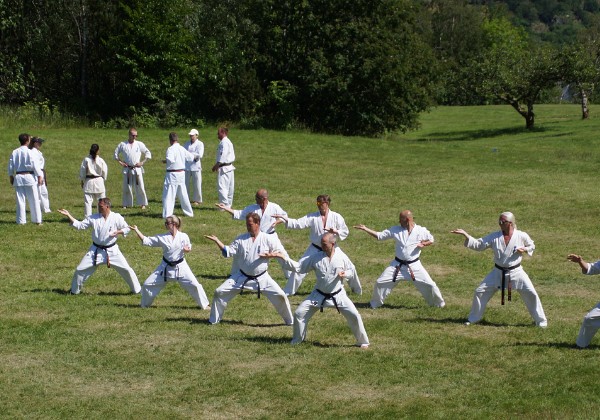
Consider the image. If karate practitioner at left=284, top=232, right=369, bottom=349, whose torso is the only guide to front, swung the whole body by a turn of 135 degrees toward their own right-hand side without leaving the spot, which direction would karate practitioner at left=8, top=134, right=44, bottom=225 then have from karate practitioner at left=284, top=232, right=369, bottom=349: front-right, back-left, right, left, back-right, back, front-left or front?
front

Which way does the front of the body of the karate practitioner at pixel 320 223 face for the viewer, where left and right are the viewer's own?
facing the viewer

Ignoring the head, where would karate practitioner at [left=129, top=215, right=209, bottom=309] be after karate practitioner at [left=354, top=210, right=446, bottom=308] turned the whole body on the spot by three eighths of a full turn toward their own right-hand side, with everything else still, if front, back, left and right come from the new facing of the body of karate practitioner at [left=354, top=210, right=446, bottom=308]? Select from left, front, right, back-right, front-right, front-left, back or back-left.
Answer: front-left

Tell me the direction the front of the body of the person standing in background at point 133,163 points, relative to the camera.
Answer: toward the camera

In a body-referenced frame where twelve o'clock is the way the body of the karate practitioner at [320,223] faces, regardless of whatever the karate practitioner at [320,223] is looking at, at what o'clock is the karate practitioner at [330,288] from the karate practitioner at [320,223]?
the karate practitioner at [330,288] is roughly at 12 o'clock from the karate practitioner at [320,223].

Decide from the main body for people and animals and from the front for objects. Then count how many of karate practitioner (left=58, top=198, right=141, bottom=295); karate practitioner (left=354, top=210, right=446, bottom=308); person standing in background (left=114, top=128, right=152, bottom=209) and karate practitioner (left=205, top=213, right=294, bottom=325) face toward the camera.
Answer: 4

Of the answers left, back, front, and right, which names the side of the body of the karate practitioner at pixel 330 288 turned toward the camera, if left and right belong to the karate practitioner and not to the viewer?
front

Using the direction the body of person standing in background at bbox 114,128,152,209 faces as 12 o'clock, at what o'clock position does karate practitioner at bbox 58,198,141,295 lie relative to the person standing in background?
The karate practitioner is roughly at 12 o'clock from the person standing in background.

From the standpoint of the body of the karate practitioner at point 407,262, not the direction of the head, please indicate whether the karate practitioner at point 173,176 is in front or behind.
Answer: behind

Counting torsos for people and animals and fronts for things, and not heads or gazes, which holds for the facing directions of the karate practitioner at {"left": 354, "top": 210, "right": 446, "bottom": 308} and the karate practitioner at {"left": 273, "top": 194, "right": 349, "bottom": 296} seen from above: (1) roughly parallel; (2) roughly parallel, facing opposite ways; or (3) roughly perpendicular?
roughly parallel

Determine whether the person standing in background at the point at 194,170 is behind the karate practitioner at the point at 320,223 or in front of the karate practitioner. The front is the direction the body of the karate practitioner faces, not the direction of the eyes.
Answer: behind

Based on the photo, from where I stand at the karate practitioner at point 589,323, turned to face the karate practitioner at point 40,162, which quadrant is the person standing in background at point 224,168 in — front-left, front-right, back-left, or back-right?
front-right

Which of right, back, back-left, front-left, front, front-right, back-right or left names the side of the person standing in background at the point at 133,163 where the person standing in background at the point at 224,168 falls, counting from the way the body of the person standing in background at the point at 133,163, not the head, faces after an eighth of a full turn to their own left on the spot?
front-left

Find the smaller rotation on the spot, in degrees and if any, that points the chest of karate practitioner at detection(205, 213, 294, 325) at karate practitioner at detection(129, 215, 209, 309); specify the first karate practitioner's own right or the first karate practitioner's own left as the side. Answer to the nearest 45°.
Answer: approximately 135° to the first karate practitioner's own right

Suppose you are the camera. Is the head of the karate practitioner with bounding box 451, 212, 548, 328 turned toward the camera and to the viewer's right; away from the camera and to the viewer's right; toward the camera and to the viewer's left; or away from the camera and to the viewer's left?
toward the camera and to the viewer's left

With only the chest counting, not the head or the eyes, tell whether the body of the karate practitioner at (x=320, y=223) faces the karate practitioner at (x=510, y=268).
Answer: no
